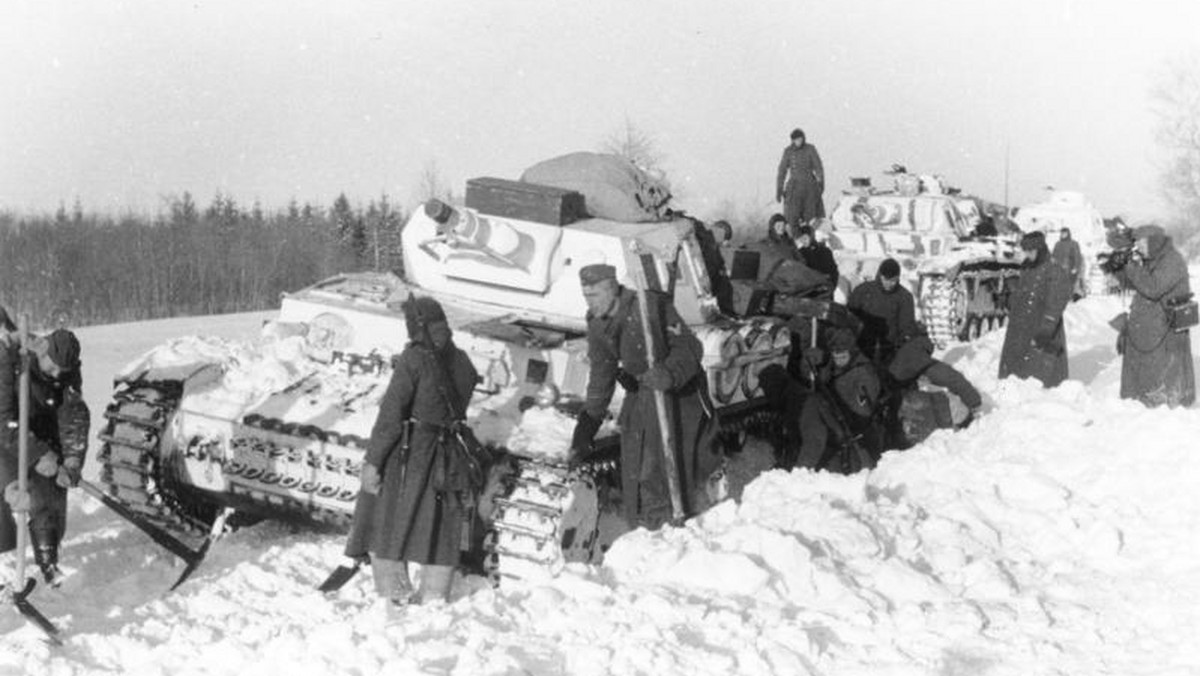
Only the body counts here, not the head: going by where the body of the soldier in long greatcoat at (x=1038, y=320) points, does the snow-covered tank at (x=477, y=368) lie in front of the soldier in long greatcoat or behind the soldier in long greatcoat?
in front

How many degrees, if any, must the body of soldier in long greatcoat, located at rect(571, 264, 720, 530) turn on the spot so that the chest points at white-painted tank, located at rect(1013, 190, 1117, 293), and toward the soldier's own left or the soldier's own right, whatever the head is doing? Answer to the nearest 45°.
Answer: approximately 135° to the soldier's own right

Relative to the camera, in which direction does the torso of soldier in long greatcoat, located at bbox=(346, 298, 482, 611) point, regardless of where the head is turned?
away from the camera

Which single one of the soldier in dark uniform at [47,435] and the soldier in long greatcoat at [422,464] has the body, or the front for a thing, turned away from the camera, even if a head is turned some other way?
the soldier in long greatcoat at [422,464]

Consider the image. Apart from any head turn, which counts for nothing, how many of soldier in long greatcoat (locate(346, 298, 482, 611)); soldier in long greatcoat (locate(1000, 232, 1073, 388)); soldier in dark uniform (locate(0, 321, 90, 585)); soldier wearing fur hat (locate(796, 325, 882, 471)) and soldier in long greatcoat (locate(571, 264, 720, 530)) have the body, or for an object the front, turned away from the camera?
1

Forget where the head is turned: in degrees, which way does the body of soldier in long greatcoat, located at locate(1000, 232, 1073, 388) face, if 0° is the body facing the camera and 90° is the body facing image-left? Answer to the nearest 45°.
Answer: approximately 45°

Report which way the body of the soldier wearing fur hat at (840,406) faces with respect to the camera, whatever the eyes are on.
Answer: toward the camera

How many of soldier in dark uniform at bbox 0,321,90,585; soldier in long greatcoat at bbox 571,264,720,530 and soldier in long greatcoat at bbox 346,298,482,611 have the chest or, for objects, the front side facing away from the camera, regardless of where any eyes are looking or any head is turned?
1

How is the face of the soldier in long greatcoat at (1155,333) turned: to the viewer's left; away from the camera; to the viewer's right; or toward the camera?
to the viewer's left

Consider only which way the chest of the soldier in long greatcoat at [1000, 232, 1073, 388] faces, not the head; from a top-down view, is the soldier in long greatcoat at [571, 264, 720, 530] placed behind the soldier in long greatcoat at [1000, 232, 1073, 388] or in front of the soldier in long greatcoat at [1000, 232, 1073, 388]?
in front

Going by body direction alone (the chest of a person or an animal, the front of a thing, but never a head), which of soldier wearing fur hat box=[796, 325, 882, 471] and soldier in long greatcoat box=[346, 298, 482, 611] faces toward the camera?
the soldier wearing fur hat

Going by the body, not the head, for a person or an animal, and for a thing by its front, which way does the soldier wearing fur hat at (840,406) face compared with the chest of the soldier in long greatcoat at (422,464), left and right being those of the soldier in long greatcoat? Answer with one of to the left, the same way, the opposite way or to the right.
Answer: the opposite way

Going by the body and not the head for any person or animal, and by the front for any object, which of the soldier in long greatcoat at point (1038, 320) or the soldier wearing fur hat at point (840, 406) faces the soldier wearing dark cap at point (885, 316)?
the soldier in long greatcoat
